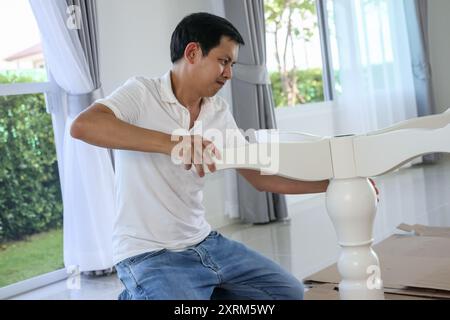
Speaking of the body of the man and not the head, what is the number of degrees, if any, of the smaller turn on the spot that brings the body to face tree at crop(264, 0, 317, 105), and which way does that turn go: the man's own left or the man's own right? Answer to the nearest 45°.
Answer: approximately 135° to the man's own left

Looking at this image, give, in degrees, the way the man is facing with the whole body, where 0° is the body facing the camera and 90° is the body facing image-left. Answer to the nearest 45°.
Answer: approximately 315°

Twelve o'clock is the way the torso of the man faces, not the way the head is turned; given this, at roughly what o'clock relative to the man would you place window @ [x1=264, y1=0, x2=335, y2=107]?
The window is roughly at 8 o'clock from the man.

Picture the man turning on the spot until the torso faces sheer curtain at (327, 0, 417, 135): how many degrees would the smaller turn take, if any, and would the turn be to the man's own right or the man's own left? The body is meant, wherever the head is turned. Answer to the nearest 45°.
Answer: approximately 135° to the man's own left

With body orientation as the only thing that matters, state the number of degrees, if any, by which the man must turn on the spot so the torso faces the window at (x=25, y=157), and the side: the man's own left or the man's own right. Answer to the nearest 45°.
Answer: approximately 180°

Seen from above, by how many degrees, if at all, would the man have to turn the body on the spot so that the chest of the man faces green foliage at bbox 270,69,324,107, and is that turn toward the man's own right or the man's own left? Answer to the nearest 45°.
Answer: approximately 135° to the man's own left

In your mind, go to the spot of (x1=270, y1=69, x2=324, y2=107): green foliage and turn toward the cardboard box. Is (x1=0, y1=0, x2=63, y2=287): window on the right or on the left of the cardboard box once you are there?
right

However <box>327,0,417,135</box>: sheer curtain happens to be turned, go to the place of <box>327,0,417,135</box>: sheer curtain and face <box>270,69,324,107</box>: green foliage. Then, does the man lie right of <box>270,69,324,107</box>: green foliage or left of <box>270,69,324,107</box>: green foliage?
left
